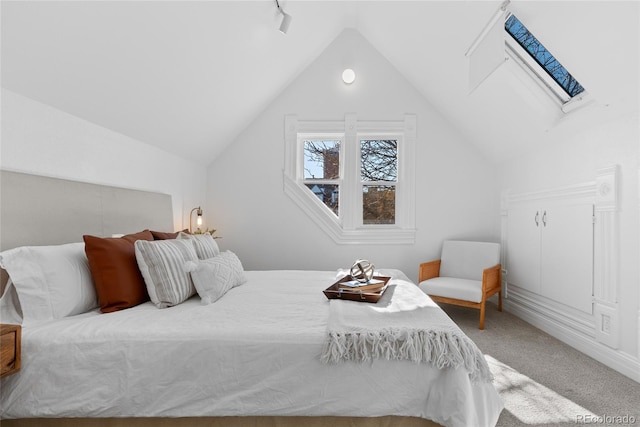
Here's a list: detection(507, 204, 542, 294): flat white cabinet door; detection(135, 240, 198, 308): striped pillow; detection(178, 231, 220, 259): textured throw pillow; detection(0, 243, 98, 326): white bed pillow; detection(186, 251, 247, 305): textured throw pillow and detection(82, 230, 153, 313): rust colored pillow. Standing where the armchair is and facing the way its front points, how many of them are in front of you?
5

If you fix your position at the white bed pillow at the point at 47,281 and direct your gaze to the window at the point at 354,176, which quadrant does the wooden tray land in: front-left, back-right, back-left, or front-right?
front-right

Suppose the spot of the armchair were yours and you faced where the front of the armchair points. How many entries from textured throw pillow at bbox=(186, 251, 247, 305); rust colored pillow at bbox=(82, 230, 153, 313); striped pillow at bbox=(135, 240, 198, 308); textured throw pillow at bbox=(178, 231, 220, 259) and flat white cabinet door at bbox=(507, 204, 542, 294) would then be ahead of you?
4

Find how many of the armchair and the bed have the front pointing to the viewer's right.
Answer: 1

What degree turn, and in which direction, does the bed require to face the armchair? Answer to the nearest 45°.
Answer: approximately 45° to its left

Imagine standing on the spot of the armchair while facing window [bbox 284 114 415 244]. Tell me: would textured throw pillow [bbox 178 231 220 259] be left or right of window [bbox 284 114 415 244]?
left

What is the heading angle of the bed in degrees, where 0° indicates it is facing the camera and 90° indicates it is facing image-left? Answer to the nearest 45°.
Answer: approximately 270°

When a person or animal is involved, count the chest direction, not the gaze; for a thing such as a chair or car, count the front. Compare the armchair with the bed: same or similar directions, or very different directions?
very different directions

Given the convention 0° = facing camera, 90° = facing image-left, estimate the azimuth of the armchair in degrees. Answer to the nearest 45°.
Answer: approximately 45°

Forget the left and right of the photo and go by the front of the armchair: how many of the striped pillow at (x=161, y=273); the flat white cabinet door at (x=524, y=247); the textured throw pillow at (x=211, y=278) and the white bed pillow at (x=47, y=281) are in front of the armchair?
3

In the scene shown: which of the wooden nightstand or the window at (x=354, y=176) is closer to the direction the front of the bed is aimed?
the window

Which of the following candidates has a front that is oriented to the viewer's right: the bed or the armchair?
the bed
